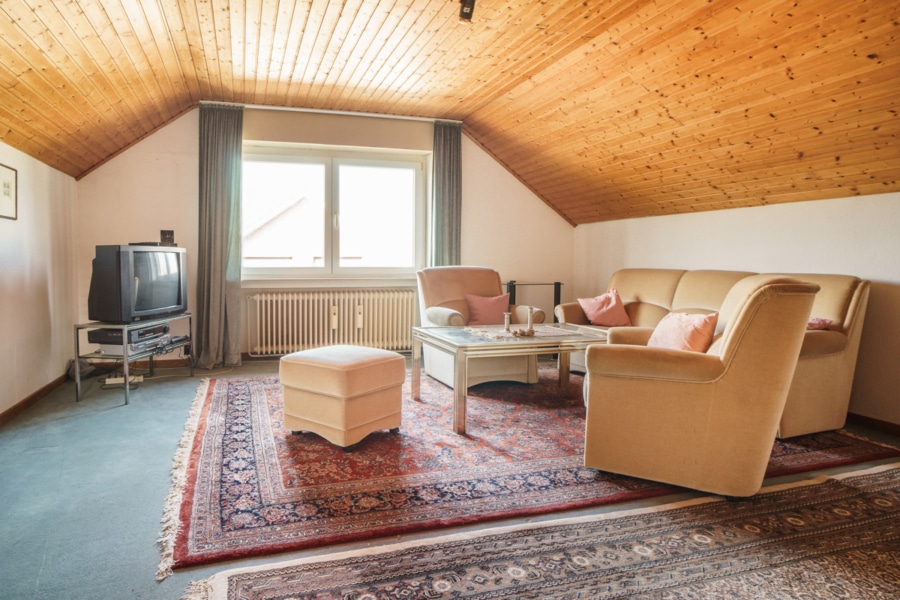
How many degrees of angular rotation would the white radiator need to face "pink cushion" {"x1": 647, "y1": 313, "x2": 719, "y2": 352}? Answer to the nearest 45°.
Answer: approximately 45° to its left

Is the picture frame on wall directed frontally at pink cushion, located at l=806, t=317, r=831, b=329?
yes

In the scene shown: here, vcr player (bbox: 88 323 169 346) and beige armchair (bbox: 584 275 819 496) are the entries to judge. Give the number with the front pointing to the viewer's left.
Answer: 1

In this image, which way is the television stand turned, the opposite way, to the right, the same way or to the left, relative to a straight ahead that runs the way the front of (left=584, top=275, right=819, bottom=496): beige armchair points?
the opposite way

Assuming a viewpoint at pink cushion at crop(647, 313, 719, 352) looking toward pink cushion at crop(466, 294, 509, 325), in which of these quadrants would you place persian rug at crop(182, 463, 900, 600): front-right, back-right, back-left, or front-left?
back-left

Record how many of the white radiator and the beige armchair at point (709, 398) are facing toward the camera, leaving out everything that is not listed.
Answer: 1

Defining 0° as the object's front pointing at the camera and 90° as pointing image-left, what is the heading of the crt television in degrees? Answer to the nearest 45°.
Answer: approximately 315°

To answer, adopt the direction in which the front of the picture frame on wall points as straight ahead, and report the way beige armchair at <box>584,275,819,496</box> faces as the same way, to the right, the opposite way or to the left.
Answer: the opposite way

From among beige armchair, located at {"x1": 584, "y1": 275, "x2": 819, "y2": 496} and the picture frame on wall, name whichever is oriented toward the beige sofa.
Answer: the picture frame on wall

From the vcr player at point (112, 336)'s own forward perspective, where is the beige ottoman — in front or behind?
in front

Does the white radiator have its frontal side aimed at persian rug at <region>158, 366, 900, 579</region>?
yes

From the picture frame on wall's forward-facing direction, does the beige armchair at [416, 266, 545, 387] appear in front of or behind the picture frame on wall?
in front

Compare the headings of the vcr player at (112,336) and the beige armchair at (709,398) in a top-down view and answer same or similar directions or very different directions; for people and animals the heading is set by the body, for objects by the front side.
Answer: very different directions

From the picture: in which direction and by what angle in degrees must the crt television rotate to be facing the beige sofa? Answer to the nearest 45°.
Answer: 0° — it already faces it

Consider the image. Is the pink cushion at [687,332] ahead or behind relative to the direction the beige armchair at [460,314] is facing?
ahead

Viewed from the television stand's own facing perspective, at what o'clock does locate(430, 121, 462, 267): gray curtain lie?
The gray curtain is roughly at 10 o'clock from the television stand.
